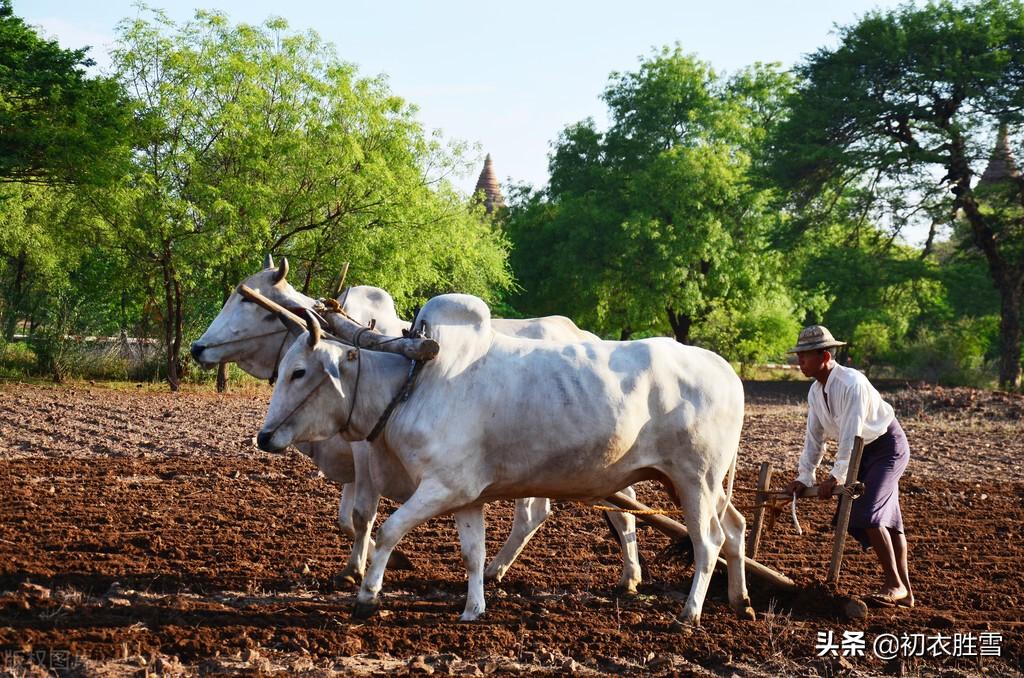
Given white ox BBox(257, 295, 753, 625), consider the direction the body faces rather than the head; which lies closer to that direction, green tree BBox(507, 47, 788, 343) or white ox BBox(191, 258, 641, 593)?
the white ox

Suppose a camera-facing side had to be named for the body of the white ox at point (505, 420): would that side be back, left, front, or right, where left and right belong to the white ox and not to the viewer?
left

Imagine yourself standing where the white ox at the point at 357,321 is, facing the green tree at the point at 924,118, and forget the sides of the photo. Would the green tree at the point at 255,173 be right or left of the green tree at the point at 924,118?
left

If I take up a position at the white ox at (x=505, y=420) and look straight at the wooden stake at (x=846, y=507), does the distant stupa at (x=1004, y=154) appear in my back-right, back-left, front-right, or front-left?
front-left

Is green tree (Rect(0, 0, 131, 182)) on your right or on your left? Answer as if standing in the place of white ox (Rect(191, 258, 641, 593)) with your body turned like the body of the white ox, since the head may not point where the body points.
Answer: on your right

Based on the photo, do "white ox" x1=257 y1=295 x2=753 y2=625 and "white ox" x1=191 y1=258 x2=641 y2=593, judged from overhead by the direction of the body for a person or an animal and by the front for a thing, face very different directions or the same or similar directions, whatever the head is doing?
same or similar directions

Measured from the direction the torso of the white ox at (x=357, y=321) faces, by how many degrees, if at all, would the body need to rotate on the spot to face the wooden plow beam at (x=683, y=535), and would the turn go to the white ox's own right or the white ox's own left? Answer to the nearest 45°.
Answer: approximately 180°

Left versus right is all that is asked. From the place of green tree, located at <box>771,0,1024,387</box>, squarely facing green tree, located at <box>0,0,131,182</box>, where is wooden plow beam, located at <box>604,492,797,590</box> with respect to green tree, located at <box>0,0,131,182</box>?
left

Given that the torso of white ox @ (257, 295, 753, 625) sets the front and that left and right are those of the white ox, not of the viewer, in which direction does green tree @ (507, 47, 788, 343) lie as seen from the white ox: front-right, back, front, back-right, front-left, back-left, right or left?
right

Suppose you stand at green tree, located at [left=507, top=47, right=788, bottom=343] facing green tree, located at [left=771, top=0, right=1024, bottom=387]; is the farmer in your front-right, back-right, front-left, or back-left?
front-right

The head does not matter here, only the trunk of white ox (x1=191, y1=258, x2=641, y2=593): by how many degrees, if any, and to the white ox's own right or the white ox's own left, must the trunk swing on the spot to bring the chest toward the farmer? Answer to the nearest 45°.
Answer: approximately 180°

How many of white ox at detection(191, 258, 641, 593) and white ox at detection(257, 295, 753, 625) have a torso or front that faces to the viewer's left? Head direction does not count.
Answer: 2

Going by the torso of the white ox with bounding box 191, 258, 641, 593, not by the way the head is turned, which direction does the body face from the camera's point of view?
to the viewer's left

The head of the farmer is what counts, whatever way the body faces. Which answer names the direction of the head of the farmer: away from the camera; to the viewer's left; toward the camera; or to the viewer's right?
to the viewer's left

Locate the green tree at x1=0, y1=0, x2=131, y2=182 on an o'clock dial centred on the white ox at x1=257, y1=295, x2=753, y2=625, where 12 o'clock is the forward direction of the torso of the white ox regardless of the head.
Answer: The green tree is roughly at 2 o'clock from the white ox.

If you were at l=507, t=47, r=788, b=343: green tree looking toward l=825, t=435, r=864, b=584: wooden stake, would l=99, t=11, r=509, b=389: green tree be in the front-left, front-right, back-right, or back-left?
front-right
